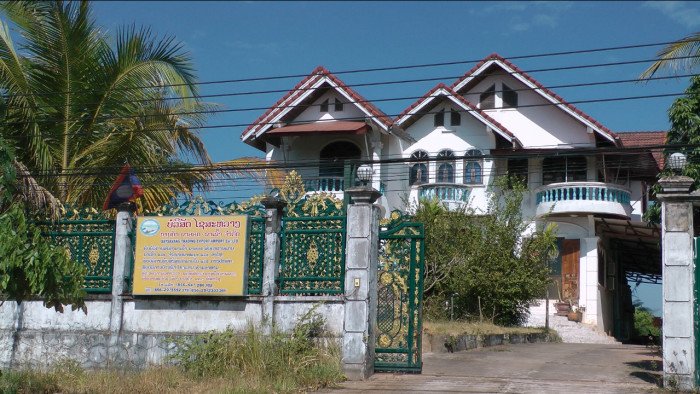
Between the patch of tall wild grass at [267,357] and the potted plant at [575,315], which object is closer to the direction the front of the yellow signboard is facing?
the patch of tall wild grass

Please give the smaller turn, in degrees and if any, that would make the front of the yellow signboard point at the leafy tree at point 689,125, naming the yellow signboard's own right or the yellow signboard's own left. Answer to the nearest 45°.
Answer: approximately 90° to the yellow signboard's own left

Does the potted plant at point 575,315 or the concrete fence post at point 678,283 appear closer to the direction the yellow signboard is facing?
the concrete fence post

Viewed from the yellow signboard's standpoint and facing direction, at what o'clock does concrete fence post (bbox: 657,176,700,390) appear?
The concrete fence post is roughly at 10 o'clock from the yellow signboard.

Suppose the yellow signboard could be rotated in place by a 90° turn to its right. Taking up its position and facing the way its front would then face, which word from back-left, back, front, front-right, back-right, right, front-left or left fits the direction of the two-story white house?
back-right

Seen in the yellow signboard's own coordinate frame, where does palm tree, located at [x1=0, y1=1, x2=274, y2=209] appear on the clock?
The palm tree is roughly at 5 o'clock from the yellow signboard.

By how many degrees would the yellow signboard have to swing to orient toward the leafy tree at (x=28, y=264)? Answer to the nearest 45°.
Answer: approximately 45° to its right

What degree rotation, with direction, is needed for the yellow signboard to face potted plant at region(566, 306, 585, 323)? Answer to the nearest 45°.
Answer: approximately 135° to its left

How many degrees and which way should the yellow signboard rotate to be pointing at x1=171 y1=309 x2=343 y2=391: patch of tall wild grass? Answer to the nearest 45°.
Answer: approximately 45° to its left

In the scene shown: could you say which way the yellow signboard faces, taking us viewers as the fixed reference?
facing the viewer

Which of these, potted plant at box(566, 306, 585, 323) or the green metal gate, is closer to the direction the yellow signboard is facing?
the green metal gate

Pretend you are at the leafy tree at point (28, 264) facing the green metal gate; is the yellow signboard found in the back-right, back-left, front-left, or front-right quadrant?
front-left

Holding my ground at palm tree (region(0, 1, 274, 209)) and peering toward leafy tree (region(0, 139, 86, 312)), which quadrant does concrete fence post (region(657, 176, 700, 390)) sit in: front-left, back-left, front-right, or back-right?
front-left

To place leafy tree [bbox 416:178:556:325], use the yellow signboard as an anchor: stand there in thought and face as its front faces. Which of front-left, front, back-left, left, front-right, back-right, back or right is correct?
back-left
